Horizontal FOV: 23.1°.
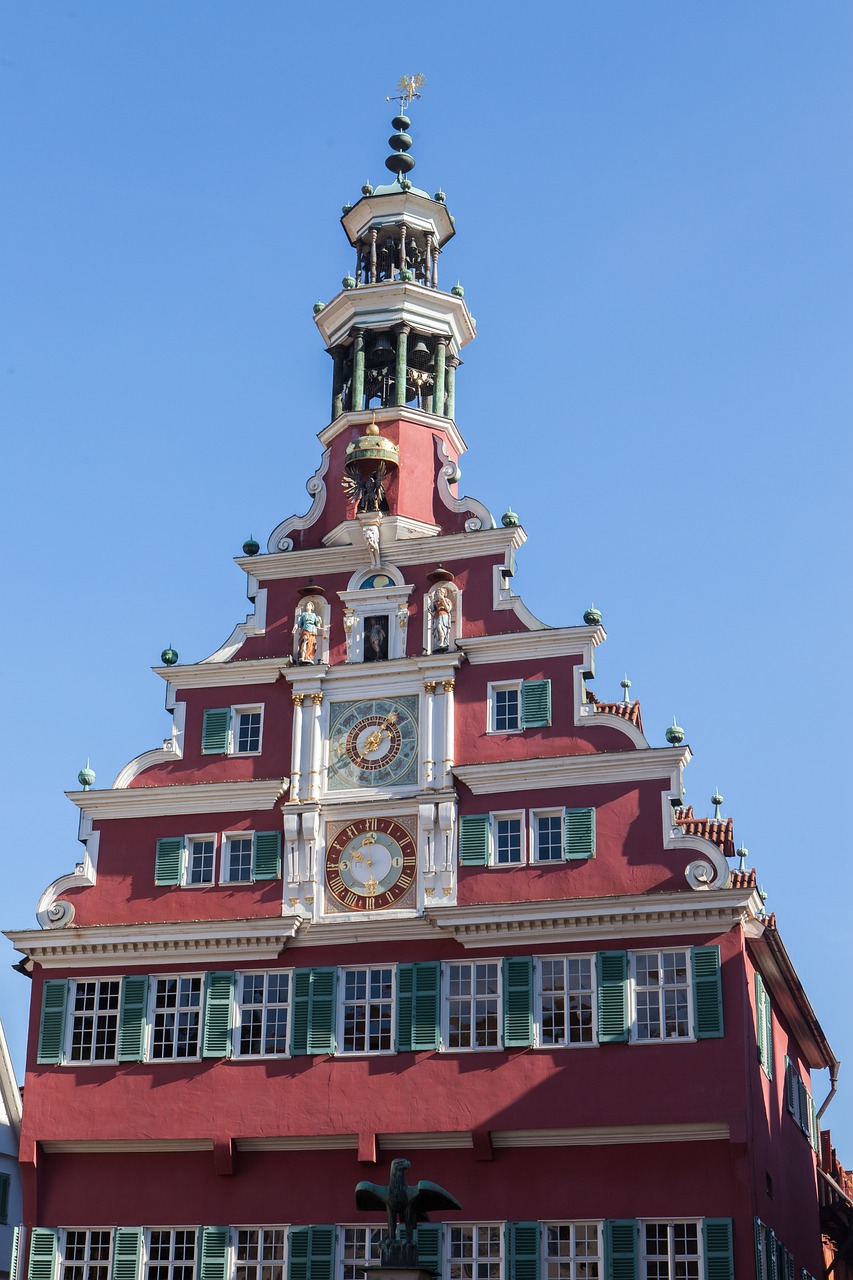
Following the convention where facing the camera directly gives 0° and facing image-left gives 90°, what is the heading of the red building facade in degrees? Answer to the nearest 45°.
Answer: approximately 0°
